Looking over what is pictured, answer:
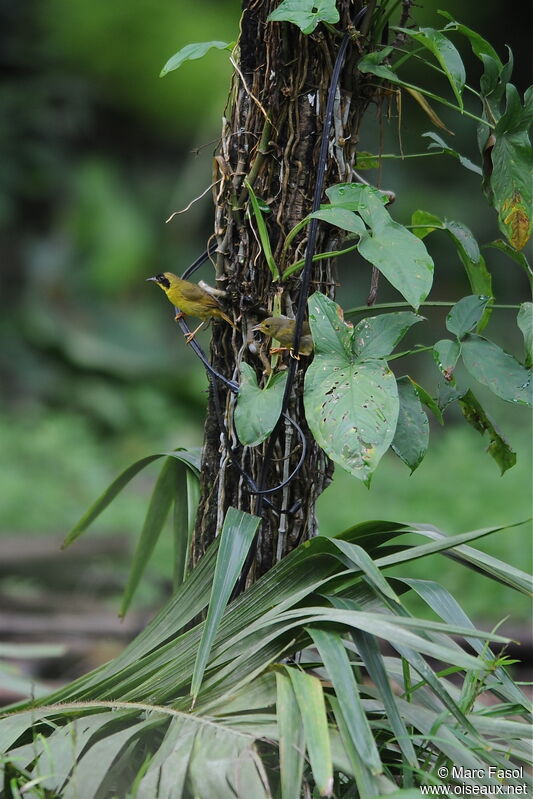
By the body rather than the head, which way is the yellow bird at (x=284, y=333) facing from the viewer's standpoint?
to the viewer's left

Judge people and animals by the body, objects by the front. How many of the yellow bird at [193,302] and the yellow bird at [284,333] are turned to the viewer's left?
2

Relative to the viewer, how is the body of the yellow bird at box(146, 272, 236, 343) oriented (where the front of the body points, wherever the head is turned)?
to the viewer's left
